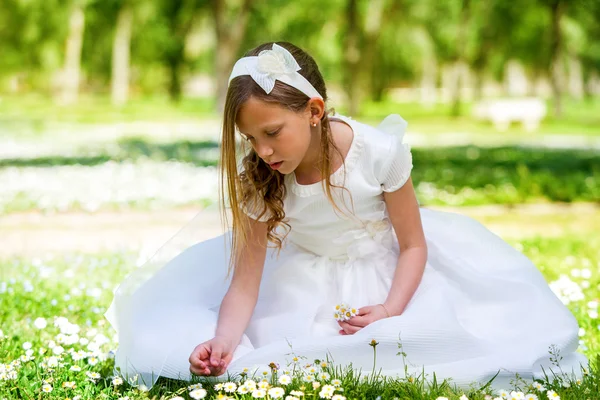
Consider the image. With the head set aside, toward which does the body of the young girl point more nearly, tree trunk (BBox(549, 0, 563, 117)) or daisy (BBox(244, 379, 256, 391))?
the daisy

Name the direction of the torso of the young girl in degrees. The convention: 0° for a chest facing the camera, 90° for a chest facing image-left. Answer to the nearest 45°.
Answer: approximately 45°

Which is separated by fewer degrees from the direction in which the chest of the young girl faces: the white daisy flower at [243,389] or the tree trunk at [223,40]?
the white daisy flower

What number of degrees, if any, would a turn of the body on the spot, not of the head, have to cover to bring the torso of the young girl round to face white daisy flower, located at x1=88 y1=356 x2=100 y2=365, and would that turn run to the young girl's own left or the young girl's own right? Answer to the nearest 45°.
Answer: approximately 45° to the young girl's own right

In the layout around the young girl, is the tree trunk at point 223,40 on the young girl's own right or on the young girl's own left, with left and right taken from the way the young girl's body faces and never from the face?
on the young girl's own right

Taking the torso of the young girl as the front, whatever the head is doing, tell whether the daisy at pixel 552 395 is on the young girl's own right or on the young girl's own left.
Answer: on the young girl's own left

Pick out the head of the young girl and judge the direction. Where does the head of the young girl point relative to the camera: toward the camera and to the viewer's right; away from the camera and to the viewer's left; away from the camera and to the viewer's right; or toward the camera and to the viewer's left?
toward the camera and to the viewer's left

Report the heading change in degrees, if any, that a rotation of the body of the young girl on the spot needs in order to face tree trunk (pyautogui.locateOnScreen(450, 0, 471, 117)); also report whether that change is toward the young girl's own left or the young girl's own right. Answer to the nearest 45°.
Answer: approximately 135° to the young girl's own right
